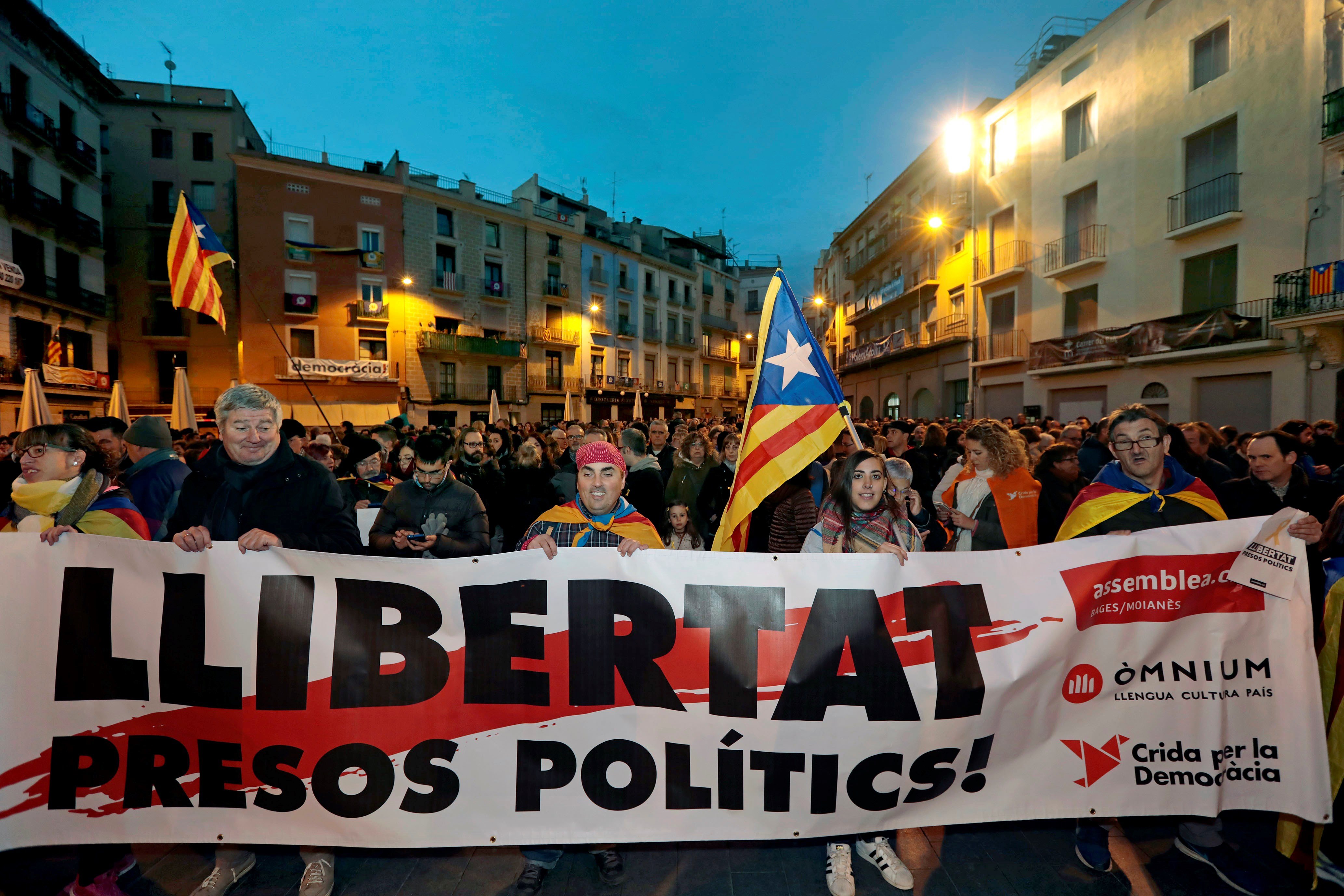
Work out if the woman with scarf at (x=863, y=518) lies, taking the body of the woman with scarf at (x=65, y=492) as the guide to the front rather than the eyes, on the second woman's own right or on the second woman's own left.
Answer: on the second woman's own left

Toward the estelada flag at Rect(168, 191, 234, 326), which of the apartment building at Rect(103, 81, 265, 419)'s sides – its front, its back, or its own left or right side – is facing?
front

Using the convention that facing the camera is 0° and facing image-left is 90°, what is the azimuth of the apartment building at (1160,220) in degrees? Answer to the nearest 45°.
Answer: approximately 45°

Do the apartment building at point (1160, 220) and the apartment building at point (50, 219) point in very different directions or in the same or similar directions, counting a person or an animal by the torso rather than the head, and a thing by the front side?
very different directions

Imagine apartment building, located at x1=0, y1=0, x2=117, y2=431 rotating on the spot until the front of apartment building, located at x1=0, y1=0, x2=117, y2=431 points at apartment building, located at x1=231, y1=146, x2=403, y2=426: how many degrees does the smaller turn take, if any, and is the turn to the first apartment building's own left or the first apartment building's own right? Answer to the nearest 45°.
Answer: approximately 45° to the first apartment building's own left

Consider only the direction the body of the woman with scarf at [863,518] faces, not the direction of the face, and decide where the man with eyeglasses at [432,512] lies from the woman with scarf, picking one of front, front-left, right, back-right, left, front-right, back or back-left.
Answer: right
